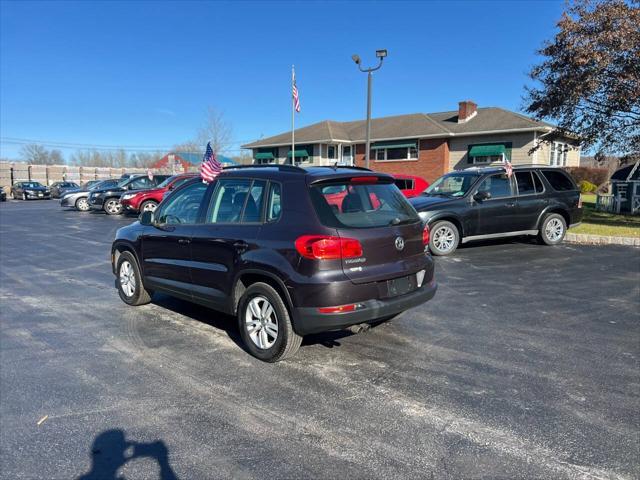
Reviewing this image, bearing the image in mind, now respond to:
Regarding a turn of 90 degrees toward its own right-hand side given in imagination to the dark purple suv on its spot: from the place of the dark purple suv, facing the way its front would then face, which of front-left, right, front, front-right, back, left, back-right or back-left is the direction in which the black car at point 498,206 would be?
front

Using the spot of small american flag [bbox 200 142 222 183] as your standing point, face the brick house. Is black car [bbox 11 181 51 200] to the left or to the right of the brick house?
left

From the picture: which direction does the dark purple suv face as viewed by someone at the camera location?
facing away from the viewer and to the left of the viewer

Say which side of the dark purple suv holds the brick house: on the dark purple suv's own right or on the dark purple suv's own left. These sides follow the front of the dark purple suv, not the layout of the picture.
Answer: on the dark purple suv's own right

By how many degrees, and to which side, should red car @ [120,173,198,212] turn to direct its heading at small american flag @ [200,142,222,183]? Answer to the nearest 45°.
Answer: approximately 45° to its left

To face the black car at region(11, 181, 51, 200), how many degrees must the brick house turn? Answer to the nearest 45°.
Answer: approximately 45° to its right

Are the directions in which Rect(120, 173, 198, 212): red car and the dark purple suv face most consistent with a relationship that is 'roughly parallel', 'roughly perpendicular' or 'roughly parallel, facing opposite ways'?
roughly perpendicular

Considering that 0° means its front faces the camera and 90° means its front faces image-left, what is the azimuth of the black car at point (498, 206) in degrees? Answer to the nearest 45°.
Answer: approximately 45°

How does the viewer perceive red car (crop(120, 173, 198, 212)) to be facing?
facing the viewer and to the left of the viewer

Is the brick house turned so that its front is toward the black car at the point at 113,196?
yes

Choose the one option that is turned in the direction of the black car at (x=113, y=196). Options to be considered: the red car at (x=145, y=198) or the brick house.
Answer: the brick house

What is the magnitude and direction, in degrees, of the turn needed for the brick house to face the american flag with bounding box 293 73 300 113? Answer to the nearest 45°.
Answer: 0° — it already faces it

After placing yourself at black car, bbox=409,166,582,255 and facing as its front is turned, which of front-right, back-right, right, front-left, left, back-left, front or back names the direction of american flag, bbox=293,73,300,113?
right

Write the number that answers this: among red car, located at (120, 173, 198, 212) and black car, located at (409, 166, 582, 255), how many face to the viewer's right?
0

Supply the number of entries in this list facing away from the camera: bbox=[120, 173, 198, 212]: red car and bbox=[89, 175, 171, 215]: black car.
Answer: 0
